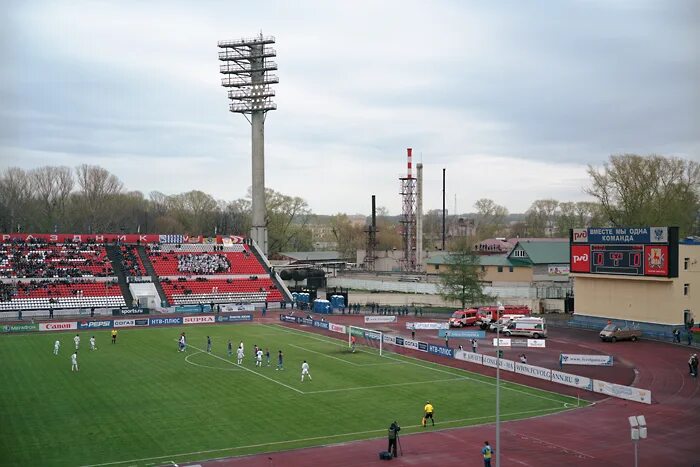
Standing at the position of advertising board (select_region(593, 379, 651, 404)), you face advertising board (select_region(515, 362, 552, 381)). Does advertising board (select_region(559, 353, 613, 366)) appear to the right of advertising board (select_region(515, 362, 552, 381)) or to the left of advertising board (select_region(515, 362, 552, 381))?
right

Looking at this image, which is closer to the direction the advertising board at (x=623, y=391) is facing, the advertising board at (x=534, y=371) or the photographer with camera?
the photographer with camera

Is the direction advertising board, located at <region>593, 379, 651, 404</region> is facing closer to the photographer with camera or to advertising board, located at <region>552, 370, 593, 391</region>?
the photographer with camera

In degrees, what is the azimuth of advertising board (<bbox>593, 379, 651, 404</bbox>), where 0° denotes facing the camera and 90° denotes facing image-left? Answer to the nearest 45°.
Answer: approximately 45°

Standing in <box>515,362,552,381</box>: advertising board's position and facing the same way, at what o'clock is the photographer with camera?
The photographer with camera is roughly at 11 o'clock from the advertising board.

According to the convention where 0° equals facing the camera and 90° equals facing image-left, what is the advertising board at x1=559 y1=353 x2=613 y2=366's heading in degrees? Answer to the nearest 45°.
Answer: approximately 0°

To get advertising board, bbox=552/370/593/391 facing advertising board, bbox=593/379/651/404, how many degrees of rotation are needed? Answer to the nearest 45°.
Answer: approximately 90° to its left

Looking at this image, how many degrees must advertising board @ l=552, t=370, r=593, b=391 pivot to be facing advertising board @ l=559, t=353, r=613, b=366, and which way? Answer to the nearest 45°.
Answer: approximately 135° to its right
